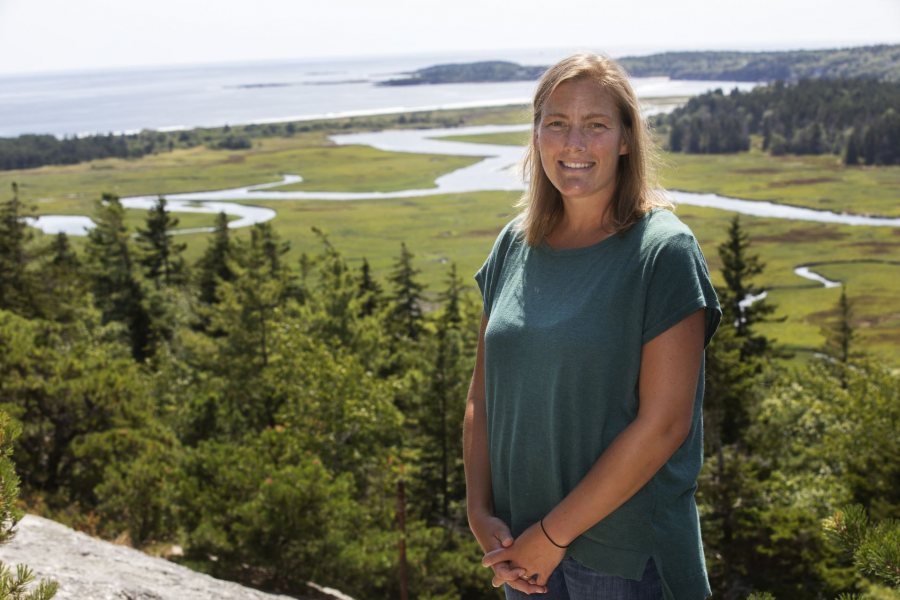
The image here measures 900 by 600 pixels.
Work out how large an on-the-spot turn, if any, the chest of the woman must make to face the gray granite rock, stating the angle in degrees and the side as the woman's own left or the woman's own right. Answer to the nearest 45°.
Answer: approximately 90° to the woman's own right

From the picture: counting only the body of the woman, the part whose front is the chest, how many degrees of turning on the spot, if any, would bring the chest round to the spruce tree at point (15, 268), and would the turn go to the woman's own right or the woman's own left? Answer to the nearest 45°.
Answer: approximately 90° to the woman's own right

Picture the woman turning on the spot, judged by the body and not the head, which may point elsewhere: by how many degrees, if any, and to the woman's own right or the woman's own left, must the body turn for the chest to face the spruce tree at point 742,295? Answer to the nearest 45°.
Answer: approximately 135° to the woman's own right

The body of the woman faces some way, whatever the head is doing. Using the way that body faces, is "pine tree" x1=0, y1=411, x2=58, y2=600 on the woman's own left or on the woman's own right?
on the woman's own right

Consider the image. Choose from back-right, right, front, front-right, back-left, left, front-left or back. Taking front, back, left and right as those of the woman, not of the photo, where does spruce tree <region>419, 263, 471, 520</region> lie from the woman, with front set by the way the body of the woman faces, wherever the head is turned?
back-right

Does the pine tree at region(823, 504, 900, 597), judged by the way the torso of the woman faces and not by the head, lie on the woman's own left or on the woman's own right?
on the woman's own left

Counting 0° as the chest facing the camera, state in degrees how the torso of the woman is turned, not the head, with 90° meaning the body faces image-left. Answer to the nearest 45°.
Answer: approximately 45°

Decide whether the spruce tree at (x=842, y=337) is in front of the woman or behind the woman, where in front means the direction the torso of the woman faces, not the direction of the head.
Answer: behind
